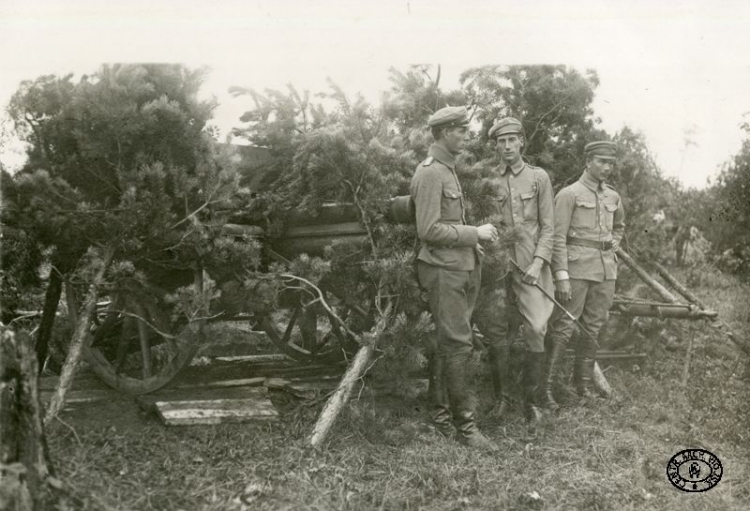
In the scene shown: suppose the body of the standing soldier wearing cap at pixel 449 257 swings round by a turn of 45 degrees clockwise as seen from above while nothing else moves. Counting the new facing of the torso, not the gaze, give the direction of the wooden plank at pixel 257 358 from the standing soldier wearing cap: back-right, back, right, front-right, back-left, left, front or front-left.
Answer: back-right

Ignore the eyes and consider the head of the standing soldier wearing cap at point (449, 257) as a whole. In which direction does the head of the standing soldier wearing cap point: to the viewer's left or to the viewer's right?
to the viewer's right

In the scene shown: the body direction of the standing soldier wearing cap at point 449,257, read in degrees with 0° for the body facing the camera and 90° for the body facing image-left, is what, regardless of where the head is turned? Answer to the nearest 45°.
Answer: approximately 315°

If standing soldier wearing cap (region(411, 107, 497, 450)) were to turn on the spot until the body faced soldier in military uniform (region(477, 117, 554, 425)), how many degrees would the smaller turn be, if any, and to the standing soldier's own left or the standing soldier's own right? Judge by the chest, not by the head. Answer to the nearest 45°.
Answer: approximately 90° to the standing soldier's own left

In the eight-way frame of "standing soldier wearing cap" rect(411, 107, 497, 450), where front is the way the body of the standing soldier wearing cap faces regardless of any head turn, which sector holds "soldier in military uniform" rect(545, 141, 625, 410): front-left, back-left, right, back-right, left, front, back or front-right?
left

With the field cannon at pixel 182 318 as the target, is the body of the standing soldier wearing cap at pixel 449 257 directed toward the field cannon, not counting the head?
no

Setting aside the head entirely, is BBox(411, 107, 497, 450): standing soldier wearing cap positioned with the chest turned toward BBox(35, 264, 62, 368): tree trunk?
no

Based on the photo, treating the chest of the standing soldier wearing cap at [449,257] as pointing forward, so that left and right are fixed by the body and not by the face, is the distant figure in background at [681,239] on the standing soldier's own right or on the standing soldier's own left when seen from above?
on the standing soldier's own left

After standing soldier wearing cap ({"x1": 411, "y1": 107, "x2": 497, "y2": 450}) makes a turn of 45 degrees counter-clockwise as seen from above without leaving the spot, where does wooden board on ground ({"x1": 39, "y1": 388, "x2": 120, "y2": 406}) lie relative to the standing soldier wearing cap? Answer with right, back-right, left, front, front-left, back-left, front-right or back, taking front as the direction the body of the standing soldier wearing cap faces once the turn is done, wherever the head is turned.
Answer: back
